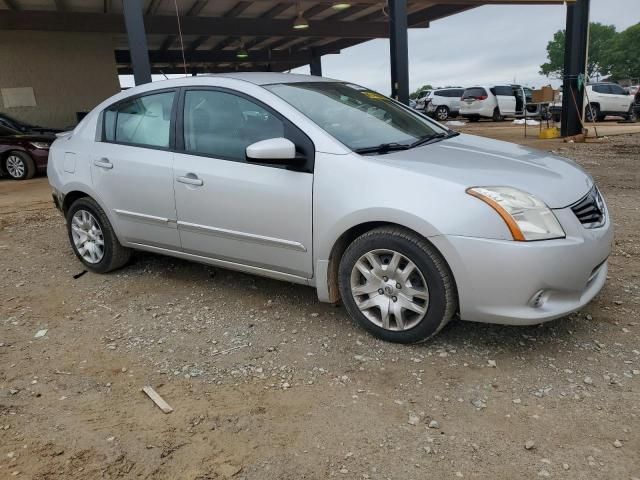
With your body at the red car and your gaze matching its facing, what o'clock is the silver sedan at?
The silver sedan is roughly at 1 o'clock from the red car.

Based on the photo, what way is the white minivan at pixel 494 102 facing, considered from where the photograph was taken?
facing away from the viewer and to the right of the viewer

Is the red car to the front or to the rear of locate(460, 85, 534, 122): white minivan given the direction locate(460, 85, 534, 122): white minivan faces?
to the rear

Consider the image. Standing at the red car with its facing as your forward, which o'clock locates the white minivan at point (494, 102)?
The white minivan is roughly at 10 o'clock from the red car.

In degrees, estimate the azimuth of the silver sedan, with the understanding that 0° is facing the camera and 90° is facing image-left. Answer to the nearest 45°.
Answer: approximately 315°

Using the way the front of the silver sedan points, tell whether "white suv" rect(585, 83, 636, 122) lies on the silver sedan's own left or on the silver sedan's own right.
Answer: on the silver sedan's own left

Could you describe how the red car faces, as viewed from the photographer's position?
facing the viewer and to the right of the viewer

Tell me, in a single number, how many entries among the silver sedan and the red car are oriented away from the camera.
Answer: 0

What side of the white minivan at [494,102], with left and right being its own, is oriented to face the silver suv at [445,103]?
left

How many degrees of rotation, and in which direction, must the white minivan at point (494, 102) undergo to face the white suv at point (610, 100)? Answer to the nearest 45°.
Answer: approximately 90° to its right

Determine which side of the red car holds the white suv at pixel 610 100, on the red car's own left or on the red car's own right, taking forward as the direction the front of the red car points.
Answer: on the red car's own left

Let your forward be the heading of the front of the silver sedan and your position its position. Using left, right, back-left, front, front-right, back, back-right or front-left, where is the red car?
back
